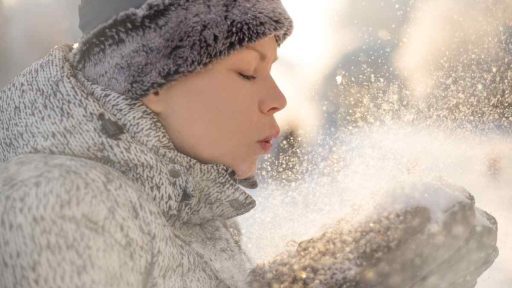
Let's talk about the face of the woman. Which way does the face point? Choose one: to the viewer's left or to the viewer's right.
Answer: to the viewer's right

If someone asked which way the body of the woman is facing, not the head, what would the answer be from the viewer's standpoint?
to the viewer's right
